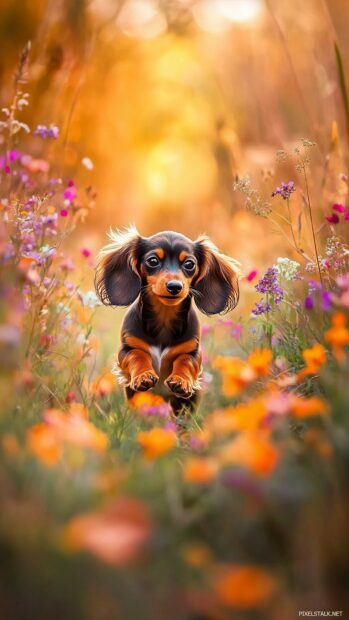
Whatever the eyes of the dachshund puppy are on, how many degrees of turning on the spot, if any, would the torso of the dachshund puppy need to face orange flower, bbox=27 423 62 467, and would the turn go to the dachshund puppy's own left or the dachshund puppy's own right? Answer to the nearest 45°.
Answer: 0° — it already faces it

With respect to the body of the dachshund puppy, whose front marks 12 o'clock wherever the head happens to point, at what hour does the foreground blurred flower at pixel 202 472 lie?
The foreground blurred flower is roughly at 12 o'clock from the dachshund puppy.

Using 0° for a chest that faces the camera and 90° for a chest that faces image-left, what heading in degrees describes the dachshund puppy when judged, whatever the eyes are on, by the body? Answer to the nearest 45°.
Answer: approximately 0°

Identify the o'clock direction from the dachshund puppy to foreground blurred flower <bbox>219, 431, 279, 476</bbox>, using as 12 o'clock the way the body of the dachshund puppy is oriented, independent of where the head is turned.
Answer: The foreground blurred flower is roughly at 12 o'clock from the dachshund puppy.

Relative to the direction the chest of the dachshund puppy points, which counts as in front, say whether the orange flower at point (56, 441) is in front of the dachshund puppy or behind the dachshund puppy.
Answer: in front

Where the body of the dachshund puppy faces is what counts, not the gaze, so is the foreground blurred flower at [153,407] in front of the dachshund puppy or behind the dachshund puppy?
in front

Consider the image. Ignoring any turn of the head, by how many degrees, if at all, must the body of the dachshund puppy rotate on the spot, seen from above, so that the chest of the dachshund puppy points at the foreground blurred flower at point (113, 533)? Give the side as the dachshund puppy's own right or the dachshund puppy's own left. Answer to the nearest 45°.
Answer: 0° — it already faces it

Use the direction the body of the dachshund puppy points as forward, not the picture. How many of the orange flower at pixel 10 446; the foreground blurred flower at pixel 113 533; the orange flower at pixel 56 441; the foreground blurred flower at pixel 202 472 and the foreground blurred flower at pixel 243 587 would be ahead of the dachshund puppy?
5
